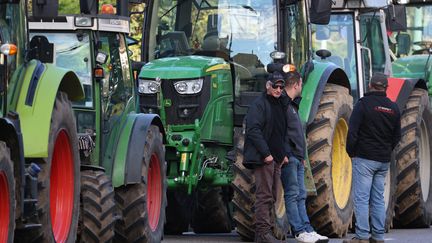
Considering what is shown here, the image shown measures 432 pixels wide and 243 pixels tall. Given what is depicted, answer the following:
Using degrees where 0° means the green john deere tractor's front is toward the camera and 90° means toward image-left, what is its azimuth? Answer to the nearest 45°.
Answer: approximately 45°

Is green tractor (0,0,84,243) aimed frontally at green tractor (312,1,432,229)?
no

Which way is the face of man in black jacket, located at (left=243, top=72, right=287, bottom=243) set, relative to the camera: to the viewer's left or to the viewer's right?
to the viewer's right

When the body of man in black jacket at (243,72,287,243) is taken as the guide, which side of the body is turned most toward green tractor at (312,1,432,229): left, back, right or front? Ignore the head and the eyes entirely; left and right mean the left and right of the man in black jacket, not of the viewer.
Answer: left

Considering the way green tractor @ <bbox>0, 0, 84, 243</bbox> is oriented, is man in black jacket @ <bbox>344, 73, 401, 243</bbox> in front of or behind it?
behind

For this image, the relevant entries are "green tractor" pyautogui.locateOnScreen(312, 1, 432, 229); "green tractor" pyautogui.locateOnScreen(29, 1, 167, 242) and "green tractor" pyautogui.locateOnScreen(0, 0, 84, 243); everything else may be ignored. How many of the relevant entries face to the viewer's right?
0

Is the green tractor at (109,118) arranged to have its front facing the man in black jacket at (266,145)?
no

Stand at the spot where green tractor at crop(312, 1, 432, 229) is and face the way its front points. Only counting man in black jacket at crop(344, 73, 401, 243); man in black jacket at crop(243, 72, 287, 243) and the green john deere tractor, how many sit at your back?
0

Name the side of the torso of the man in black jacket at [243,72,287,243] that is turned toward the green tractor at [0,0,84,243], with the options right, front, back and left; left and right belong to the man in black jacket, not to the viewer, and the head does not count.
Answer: right

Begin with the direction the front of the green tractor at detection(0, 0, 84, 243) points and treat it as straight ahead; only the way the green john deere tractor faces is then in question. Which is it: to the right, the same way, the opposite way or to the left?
the same way
